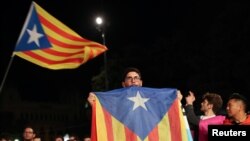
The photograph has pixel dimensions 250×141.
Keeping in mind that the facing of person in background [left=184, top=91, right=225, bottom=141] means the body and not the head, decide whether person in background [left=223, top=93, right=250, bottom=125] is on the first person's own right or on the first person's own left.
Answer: on the first person's own left

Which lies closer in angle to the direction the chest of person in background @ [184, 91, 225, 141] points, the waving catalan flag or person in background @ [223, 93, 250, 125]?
the waving catalan flag

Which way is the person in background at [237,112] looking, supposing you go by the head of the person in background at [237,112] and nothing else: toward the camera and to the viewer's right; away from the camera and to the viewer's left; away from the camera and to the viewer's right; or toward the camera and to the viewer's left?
toward the camera and to the viewer's left

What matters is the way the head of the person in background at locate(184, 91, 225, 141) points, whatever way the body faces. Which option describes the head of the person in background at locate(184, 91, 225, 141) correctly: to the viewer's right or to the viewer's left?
to the viewer's left
